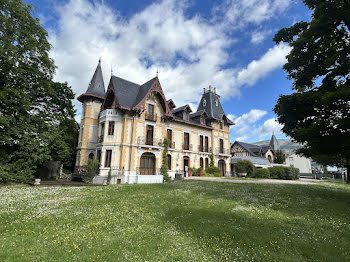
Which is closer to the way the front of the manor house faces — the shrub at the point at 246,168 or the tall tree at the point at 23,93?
the shrub

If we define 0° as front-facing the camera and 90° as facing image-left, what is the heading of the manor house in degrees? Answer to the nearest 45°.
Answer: approximately 315°

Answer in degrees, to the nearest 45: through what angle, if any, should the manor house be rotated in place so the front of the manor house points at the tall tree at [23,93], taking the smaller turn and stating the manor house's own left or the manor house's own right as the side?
approximately 90° to the manor house's own right

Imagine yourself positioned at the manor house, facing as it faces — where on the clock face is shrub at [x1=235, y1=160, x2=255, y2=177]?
The shrub is roughly at 10 o'clock from the manor house.
